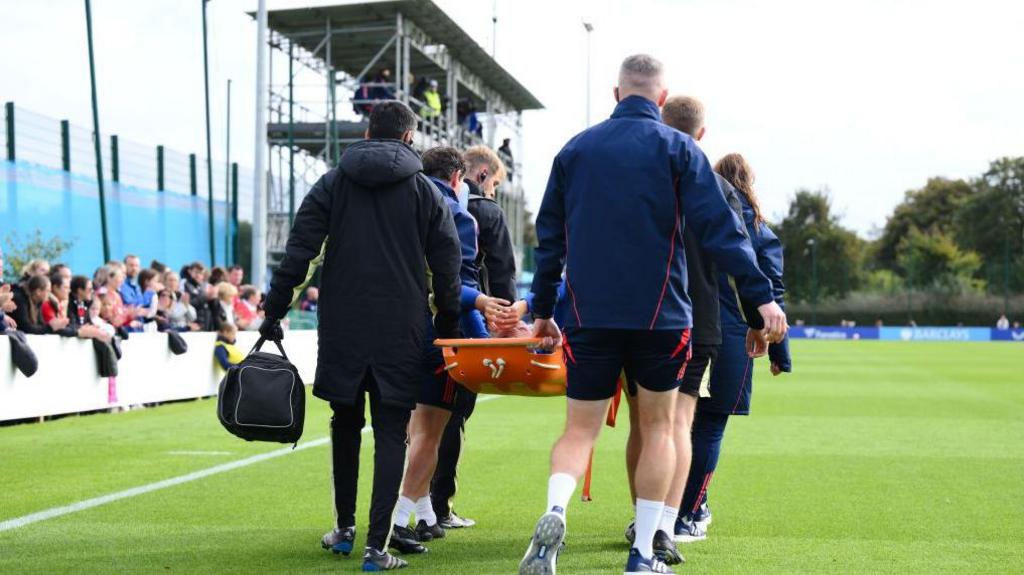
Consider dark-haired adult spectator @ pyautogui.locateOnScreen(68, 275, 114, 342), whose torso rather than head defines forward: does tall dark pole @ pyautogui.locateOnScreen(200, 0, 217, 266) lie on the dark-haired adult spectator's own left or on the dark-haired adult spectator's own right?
on the dark-haired adult spectator's own left

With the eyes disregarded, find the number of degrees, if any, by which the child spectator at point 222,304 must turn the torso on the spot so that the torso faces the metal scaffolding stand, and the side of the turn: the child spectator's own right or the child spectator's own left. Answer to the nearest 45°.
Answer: approximately 135° to the child spectator's own left

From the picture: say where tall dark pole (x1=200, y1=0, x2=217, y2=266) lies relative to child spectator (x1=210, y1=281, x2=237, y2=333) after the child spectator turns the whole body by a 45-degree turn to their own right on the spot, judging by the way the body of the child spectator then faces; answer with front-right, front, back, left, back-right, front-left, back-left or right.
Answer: back

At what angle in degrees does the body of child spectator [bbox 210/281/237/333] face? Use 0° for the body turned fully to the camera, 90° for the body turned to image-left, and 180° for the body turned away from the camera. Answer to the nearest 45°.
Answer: approximately 315°

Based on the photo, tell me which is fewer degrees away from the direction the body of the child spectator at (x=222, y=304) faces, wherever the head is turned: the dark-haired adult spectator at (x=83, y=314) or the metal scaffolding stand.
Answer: the dark-haired adult spectator
